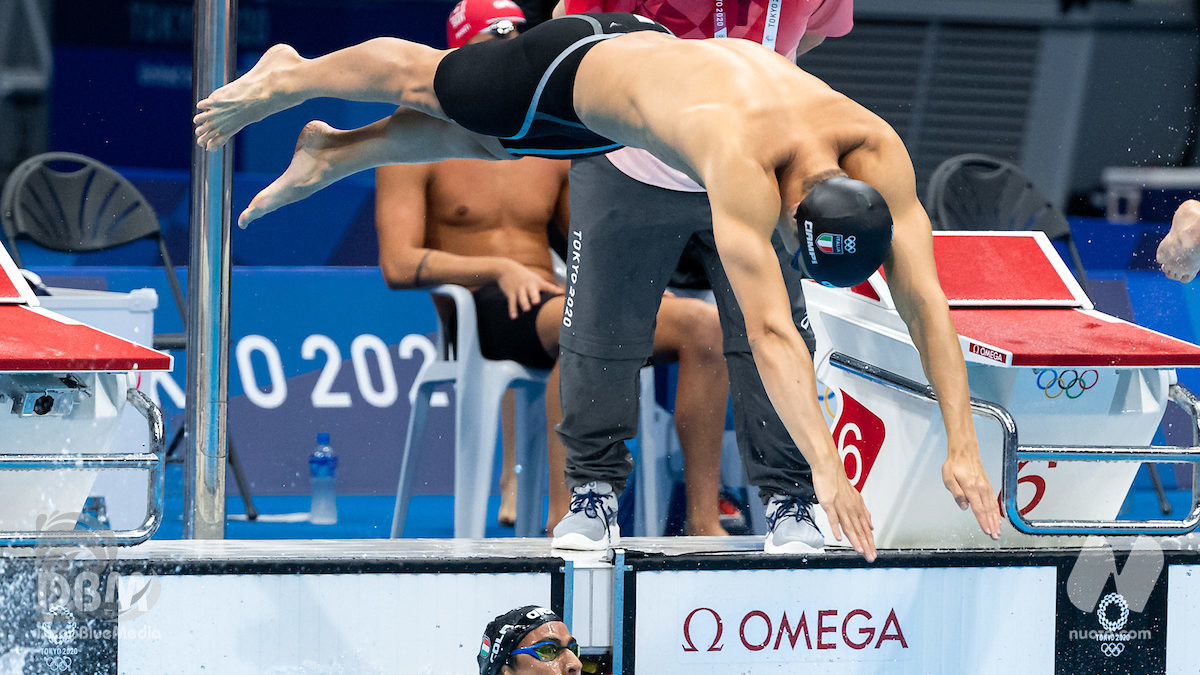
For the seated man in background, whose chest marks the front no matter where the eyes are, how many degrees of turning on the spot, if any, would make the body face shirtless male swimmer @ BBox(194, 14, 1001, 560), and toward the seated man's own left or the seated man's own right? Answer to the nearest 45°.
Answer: approximately 45° to the seated man's own right

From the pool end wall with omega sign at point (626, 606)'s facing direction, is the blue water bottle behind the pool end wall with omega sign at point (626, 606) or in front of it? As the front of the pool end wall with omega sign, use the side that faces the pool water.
behind

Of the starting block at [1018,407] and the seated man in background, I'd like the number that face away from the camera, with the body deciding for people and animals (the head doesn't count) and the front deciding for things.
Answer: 0

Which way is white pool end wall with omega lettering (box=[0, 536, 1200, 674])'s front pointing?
toward the camera

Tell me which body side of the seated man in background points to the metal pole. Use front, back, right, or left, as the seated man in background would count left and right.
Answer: right

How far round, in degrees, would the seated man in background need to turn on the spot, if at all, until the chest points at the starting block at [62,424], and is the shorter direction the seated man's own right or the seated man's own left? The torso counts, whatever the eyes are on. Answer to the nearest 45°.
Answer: approximately 90° to the seated man's own right

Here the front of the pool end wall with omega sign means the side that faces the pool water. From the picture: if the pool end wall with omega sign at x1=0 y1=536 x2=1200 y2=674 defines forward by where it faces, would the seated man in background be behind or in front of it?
behind

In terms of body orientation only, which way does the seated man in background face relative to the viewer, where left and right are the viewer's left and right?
facing the viewer and to the right of the viewer

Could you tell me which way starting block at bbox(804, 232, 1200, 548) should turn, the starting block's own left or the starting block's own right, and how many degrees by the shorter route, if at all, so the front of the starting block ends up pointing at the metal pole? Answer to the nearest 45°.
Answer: approximately 135° to the starting block's own right
